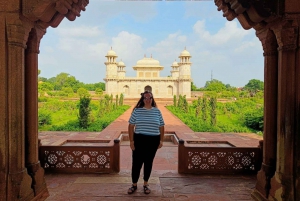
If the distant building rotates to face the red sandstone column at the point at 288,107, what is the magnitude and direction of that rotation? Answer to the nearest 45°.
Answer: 0° — it already faces it

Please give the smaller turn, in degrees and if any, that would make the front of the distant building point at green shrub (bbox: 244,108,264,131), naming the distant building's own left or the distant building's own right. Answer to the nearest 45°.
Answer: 0° — it already faces it

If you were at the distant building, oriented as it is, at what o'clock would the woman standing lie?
The woman standing is roughly at 12 o'clock from the distant building.

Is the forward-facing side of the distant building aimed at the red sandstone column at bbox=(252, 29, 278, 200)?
yes

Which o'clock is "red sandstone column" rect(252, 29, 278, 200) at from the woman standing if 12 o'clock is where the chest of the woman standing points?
The red sandstone column is roughly at 9 o'clock from the woman standing.

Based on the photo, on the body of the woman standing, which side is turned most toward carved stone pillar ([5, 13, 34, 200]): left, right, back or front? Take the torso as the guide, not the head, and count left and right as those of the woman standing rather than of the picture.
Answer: right

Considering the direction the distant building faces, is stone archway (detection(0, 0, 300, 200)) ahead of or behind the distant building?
ahead

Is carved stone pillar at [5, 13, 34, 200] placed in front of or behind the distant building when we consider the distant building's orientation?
in front

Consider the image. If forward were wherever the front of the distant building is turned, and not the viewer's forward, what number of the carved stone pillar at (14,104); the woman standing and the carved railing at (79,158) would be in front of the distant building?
3

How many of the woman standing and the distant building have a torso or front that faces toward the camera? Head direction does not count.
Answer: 2

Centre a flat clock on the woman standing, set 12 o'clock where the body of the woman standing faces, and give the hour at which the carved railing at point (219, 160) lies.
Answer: The carved railing is roughly at 8 o'clock from the woman standing.

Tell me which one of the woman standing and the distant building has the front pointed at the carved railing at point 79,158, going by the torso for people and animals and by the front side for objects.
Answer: the distant building

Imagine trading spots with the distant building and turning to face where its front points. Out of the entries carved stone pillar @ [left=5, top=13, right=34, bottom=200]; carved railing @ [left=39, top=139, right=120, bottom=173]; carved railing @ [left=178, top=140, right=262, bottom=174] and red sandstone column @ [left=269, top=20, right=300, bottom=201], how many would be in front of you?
4

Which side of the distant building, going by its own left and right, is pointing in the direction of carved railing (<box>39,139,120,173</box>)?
front
